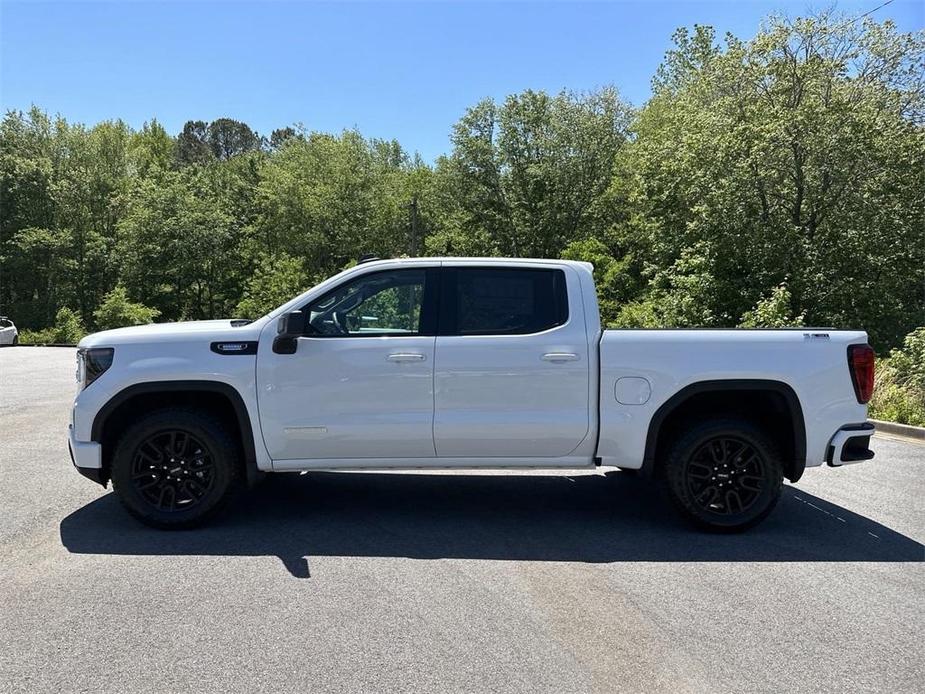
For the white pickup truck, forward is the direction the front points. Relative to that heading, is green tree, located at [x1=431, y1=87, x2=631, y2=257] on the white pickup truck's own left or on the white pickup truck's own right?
on the white pickup truck's own right

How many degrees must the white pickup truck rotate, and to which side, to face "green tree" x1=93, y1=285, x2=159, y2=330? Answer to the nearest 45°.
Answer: approximately 45° to its right

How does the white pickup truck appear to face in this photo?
to the viewer's left

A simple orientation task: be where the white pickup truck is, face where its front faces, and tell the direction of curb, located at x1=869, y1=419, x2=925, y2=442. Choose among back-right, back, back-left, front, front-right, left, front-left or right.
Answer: back-right

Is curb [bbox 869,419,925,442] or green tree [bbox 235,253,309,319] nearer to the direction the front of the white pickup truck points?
the green tree

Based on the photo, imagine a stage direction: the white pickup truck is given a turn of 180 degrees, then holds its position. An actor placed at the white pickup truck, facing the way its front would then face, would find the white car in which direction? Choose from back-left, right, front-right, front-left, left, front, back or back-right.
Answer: back-left

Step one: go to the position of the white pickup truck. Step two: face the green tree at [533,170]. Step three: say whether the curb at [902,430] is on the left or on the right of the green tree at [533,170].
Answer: right
